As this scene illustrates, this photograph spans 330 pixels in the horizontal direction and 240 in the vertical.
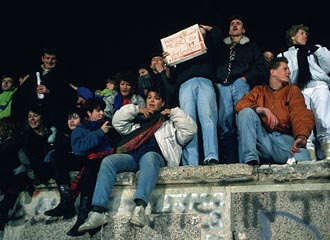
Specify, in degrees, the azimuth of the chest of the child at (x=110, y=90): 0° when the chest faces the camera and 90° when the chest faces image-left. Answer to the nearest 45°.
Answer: approximately 45°

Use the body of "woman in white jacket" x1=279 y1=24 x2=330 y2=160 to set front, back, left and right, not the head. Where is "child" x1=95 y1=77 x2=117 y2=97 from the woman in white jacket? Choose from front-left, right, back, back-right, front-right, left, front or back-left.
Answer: right

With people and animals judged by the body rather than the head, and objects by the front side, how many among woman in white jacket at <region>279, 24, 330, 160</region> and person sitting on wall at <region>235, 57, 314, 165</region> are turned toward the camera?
2

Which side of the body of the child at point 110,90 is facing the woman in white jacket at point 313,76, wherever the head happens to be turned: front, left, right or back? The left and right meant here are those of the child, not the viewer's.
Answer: left

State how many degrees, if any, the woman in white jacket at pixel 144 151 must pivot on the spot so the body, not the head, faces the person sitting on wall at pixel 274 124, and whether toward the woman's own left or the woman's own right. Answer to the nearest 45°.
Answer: approximately 135° to the woman's own left

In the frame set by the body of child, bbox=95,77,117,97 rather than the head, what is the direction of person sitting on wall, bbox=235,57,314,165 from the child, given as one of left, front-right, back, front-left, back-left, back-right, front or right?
left

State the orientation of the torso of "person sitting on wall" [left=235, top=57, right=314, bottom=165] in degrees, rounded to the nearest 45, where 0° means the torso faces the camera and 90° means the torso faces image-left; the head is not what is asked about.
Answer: approximately 0°
